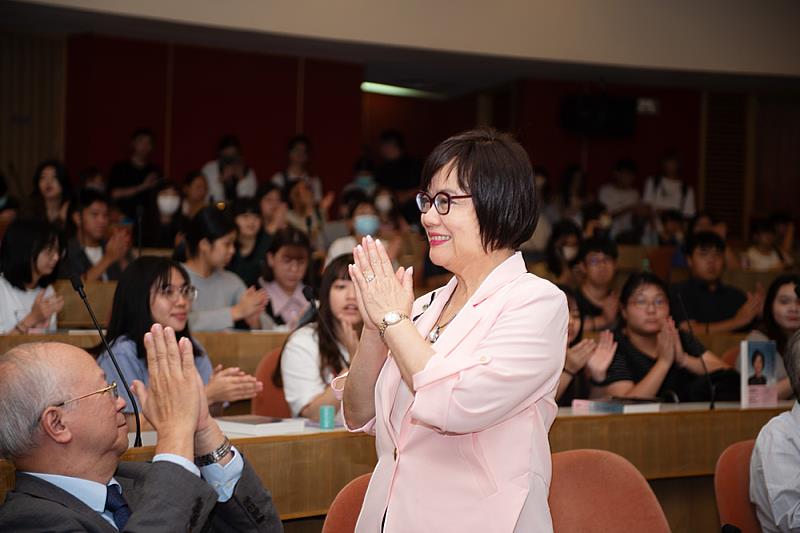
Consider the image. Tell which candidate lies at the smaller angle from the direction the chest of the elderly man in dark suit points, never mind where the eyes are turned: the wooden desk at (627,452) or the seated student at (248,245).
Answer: the wooden desk

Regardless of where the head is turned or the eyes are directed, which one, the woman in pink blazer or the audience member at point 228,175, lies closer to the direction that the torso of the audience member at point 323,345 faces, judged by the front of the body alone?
the woman in pink blazer

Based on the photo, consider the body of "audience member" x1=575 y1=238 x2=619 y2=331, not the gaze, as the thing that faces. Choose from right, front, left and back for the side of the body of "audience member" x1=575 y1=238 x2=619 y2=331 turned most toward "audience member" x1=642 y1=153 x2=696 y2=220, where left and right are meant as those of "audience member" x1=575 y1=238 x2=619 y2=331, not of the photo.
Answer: back

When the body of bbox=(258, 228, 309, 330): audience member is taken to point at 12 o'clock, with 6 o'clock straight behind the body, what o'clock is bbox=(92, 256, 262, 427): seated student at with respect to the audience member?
The seated student is roughly at 2 o'clock from the audience member.

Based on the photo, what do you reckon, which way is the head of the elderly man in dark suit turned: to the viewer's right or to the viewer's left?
to the viewer's right

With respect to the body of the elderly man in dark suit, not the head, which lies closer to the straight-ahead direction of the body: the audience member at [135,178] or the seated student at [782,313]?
the seated student

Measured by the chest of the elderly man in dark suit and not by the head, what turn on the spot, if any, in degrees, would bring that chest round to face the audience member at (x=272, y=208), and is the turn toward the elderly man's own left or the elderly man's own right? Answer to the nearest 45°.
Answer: approximately 90° to the elderly man's own left

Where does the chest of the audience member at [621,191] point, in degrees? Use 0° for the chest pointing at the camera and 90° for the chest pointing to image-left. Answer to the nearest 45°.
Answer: approximately 0°

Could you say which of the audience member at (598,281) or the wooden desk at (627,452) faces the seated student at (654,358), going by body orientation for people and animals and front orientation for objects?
the audience member
